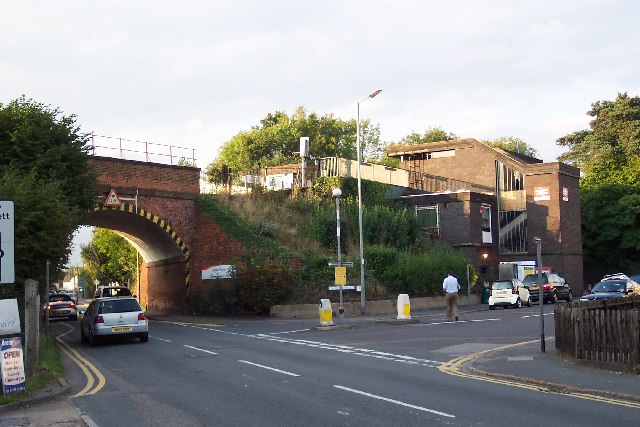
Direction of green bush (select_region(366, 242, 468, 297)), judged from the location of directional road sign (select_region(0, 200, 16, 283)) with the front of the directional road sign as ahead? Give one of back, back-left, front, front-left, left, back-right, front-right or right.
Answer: back-left

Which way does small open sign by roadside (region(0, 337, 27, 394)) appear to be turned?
toward the camera

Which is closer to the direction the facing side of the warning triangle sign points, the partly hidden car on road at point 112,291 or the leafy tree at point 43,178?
the leafy tree

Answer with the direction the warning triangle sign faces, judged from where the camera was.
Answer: facing the viewer

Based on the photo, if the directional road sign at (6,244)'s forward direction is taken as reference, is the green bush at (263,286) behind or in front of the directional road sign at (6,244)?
behind

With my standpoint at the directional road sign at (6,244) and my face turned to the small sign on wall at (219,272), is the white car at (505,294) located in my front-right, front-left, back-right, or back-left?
front-right

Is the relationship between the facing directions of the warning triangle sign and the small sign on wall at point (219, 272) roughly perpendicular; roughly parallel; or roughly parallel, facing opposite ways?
roughly parallel

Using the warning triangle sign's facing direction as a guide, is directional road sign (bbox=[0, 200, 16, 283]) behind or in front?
in front
